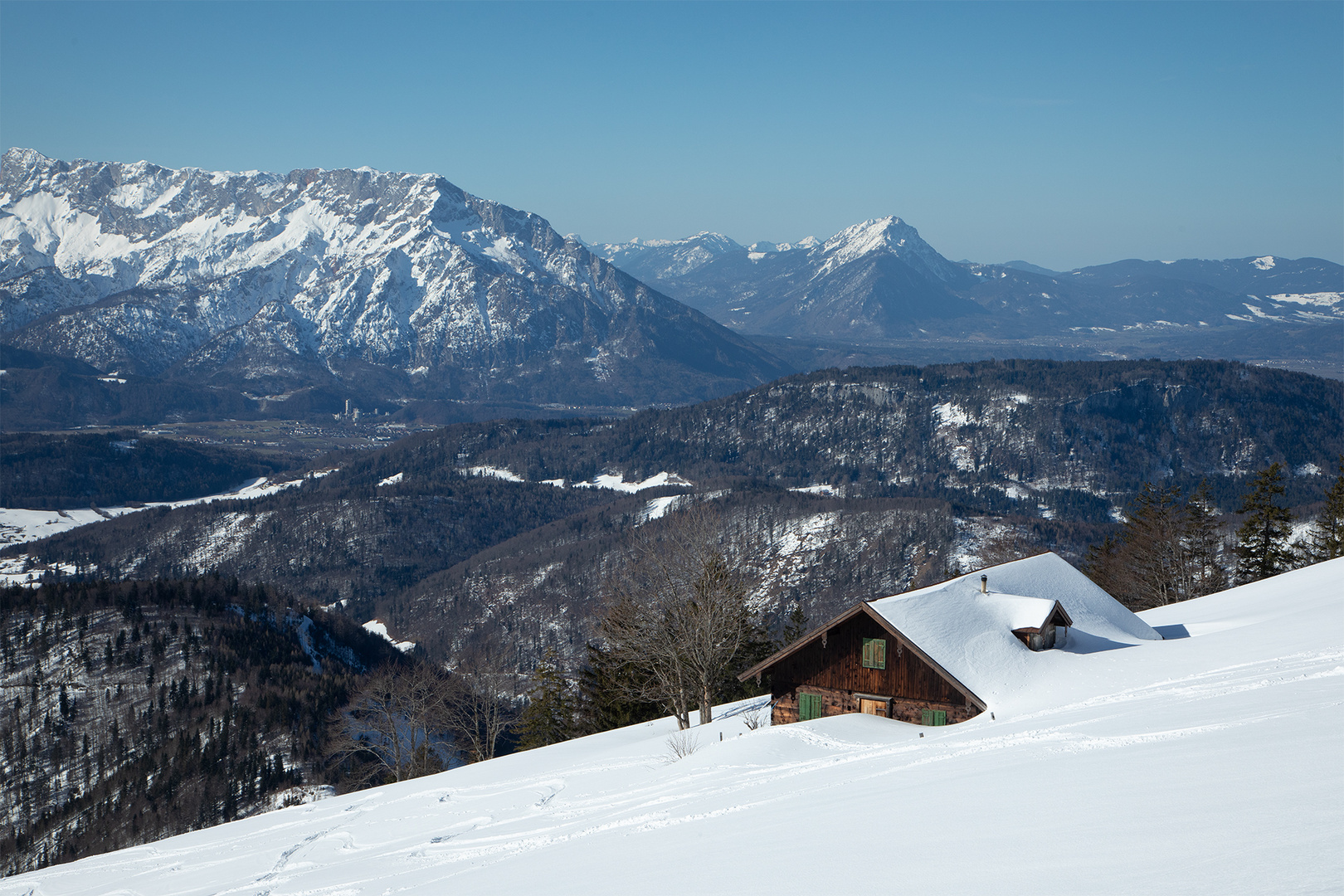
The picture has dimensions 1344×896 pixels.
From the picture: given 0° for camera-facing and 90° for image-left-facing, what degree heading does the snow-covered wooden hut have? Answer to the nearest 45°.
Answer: approximately 45°
